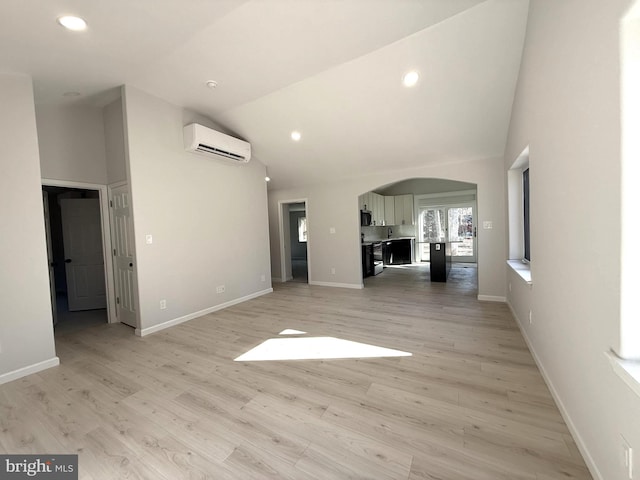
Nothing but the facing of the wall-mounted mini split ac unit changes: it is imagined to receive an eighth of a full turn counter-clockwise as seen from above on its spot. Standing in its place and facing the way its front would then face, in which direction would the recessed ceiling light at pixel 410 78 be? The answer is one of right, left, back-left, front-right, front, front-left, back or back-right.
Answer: front-right

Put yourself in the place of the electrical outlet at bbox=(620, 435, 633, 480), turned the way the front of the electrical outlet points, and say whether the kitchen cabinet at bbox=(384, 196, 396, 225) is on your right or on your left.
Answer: on your right

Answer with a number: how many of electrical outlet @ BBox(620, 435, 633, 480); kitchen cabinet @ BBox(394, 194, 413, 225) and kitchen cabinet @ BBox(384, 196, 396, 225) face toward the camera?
2

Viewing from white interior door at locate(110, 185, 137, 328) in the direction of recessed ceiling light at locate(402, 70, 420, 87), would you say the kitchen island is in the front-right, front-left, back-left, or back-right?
front-left

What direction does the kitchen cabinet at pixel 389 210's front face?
toward the camera

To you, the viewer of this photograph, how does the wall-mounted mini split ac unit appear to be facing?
facing the viewer and to the right of the viewer

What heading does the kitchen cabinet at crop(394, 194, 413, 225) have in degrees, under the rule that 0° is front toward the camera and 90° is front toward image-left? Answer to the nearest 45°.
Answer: approximately 0°

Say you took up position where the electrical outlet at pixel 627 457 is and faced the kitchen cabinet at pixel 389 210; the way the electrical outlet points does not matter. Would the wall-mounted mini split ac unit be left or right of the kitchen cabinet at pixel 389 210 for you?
left

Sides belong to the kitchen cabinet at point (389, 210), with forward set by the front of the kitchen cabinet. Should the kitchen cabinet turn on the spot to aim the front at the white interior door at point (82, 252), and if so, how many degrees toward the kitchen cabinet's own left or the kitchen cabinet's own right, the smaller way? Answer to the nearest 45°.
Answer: approximately 45° to the kitchen cabinet's own right

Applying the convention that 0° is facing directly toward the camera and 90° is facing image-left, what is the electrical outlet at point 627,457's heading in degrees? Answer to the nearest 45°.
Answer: approximately 90°

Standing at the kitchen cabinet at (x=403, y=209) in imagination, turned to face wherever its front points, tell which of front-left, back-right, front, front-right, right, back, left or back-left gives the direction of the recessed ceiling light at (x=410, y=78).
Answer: front

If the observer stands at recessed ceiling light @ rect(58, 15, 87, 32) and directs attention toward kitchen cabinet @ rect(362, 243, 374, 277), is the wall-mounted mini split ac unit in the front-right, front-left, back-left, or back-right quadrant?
front-left

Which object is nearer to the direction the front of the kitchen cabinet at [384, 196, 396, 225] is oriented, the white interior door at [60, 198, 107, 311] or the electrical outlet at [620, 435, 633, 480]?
the electrical outlet

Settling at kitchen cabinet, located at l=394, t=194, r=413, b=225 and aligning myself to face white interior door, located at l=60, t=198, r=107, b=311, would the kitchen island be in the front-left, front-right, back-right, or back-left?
front-left

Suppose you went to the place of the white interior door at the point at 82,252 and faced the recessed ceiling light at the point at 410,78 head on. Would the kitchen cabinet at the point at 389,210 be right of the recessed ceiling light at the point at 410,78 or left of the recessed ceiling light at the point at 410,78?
left

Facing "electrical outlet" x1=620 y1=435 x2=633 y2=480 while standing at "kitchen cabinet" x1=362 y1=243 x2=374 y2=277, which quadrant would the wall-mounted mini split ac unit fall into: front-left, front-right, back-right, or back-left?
front-right

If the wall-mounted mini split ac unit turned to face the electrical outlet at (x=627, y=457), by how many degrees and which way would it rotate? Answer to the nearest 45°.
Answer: approximately 45° to its right

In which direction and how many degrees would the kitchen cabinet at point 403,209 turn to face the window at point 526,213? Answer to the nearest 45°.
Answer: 0° — it already faces it
